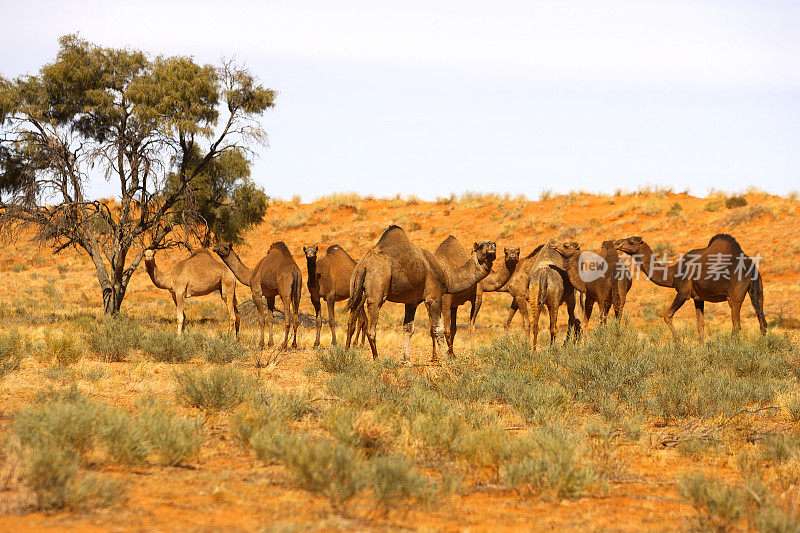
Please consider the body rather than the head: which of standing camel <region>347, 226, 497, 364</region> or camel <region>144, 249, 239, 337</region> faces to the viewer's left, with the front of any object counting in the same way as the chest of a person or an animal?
the camel

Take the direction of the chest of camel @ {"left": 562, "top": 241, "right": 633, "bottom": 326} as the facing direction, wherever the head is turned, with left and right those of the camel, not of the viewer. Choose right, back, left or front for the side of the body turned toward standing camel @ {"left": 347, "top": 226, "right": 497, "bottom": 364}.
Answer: front

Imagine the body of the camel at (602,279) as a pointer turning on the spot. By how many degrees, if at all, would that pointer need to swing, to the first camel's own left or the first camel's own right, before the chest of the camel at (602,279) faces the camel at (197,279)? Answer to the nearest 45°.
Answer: approximately 45° to the first camel's own right

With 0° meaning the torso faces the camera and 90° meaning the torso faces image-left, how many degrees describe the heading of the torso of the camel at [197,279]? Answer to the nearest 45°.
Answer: approximately 90°

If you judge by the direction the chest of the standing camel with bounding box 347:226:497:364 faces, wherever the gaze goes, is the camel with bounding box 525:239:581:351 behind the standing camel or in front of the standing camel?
in front

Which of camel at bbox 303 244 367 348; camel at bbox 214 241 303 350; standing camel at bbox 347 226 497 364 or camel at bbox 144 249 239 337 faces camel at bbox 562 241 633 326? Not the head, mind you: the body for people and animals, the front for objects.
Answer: the standing camel

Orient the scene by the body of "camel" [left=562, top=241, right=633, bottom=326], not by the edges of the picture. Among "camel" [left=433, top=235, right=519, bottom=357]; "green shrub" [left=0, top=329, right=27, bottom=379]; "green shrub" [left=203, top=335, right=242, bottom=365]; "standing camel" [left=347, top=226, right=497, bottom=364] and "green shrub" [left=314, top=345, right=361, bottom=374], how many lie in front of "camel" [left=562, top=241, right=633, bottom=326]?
5

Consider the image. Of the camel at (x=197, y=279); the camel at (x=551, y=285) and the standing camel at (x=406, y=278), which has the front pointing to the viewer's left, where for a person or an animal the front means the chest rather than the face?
the camel at (x=197, y=279)

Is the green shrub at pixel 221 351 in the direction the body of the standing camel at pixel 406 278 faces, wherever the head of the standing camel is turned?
no

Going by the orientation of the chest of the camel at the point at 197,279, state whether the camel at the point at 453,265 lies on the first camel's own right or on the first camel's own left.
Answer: on the first camel's own left

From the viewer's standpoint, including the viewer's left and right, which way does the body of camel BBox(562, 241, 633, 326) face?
facing the viewer and to the left of the viewer

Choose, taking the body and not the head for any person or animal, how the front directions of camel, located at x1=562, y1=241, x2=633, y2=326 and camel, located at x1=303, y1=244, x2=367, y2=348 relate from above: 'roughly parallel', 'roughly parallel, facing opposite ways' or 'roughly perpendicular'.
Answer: roughly parallel

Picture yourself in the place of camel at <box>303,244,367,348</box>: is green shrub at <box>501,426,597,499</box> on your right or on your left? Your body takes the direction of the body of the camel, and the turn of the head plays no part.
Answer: on your left
